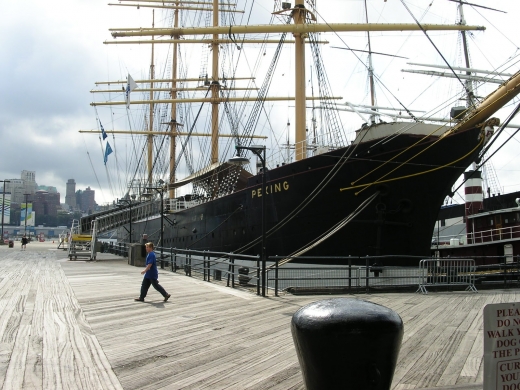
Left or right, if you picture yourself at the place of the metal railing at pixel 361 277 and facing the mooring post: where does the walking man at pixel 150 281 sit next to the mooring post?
right

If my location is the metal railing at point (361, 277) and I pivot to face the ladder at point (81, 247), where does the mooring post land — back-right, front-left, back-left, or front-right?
back-left

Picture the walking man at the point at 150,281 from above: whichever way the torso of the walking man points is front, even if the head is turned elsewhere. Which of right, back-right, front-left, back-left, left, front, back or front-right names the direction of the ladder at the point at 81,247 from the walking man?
right

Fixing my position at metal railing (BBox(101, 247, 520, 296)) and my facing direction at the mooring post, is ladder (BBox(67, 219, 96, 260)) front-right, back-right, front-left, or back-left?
back-right

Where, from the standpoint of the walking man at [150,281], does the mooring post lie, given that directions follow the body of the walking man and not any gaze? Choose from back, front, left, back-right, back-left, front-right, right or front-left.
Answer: left

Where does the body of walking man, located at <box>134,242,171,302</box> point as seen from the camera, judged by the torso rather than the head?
to the viewer's left

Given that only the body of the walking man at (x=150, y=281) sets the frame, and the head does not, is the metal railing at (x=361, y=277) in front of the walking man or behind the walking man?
behind
